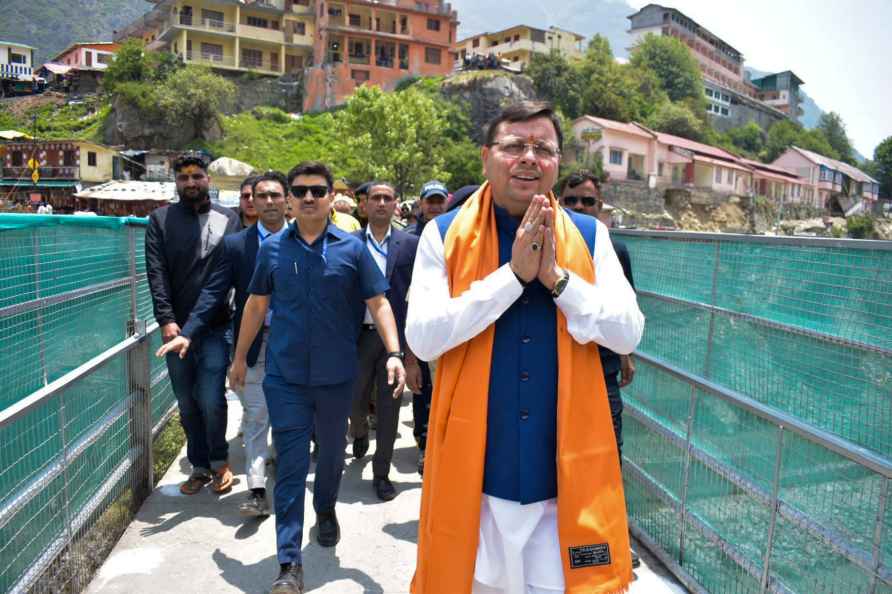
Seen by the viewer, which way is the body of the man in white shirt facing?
toward the camera

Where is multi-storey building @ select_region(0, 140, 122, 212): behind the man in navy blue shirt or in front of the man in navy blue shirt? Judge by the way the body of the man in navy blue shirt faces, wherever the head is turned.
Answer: behind

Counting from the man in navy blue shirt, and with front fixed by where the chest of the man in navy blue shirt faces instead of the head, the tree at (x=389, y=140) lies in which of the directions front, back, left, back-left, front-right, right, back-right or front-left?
back

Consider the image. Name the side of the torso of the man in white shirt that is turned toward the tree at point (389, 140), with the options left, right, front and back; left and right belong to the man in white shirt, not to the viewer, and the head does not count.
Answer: back

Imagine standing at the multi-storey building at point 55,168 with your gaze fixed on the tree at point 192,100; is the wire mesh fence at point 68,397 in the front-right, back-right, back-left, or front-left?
back-right

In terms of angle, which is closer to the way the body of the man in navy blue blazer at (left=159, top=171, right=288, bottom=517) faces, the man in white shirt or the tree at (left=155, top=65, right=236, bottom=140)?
the man in white shirt

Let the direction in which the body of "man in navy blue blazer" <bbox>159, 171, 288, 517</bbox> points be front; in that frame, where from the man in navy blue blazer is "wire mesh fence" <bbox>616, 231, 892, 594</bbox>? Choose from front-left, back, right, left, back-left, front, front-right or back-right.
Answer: front-left

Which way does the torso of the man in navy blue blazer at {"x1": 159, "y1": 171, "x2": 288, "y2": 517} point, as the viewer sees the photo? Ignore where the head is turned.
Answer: toward the camera

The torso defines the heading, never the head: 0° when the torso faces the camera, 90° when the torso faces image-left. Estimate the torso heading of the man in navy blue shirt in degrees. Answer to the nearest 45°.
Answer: approximately 0°

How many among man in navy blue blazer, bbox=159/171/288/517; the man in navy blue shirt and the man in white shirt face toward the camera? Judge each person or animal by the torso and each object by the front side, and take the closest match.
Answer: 3

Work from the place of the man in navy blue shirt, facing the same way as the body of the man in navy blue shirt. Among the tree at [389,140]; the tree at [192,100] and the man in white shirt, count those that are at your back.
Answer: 2

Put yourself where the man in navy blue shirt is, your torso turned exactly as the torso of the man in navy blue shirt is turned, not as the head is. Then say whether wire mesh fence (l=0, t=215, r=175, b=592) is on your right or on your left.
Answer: on your right
